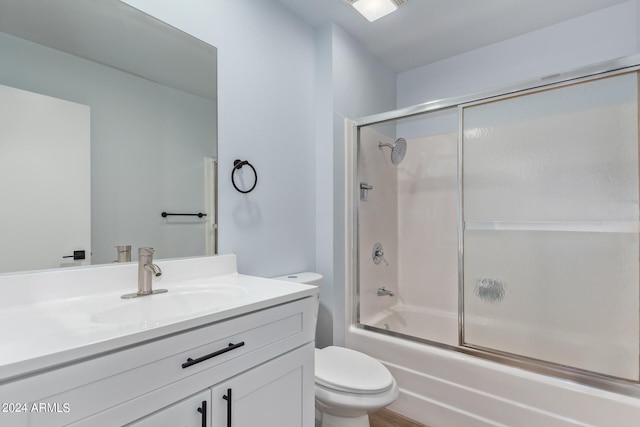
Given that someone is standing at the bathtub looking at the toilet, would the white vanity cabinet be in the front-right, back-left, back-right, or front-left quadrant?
front-left

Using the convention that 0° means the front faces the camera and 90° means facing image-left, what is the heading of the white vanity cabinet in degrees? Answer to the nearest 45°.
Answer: approximately 315°

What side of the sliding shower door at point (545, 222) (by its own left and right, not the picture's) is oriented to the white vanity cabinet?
front

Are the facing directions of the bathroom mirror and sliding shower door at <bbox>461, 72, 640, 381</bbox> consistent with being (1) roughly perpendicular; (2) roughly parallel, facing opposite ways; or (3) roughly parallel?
roughly perpendicular

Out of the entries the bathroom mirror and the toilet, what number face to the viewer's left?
0

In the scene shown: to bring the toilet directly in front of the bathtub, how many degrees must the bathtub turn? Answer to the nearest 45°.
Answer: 0° — it already faces it

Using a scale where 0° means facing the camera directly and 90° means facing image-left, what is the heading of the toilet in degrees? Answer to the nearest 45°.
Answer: approximately 315°

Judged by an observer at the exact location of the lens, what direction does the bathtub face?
facing the viewer and to the left of the viewer

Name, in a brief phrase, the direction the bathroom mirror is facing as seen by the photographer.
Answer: facing the viewer and to the right of the viewer
